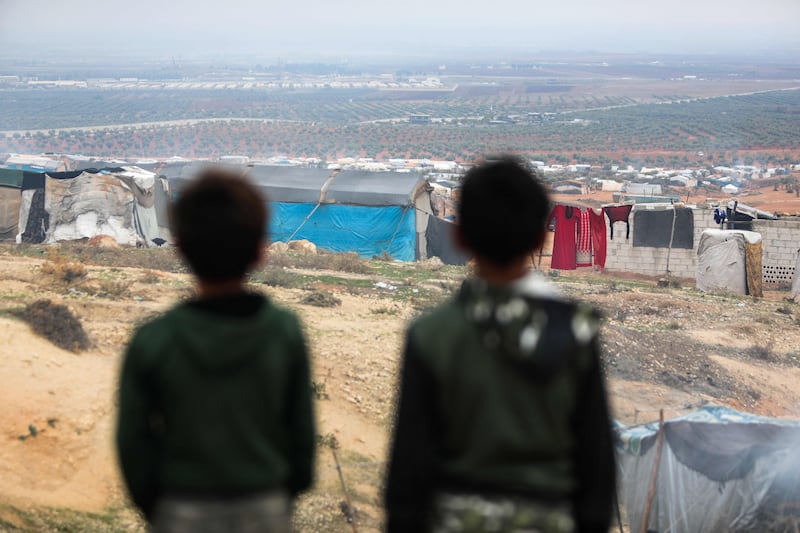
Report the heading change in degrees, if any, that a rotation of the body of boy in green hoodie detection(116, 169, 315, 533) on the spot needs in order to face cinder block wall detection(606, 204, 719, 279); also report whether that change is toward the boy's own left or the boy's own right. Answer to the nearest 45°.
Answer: approximately 45° to the boy's own right

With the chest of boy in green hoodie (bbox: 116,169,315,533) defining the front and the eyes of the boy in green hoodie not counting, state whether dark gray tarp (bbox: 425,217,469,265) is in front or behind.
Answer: in front

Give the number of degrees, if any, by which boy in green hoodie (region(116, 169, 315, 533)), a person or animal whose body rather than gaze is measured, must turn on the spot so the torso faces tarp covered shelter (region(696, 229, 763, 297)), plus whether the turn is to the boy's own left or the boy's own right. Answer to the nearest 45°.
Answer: approximately 45° to the boy's own right

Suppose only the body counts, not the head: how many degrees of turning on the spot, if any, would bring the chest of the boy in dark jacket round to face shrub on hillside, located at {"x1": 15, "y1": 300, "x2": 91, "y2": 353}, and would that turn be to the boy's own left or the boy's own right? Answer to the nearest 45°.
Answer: approximately 45° to the boy's own left

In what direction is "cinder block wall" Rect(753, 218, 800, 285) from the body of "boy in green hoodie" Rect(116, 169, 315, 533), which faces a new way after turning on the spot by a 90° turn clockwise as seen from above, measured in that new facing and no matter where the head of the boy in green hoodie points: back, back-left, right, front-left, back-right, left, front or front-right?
front-left

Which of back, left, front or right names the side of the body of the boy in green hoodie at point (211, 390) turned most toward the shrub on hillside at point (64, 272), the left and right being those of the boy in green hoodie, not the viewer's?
front

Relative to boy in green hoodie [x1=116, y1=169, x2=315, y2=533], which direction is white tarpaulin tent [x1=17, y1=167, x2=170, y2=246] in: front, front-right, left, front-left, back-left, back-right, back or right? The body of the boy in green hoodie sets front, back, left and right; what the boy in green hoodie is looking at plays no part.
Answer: front

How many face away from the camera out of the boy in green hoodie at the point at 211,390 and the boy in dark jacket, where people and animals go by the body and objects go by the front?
2

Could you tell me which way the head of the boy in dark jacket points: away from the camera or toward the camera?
away from the camera

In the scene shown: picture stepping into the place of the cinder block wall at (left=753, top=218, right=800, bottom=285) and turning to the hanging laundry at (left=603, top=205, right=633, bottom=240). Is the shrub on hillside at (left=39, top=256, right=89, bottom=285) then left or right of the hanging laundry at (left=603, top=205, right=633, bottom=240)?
left

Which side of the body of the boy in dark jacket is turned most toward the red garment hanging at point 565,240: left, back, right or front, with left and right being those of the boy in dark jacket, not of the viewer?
front

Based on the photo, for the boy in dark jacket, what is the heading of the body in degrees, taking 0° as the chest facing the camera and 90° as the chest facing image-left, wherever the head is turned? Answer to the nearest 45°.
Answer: approximately 180°

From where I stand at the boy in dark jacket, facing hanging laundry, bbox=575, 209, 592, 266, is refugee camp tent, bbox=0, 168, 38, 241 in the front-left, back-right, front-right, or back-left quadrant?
front-left

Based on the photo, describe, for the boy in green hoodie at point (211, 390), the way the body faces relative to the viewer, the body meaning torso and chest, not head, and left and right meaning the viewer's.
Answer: facing away from the viewer

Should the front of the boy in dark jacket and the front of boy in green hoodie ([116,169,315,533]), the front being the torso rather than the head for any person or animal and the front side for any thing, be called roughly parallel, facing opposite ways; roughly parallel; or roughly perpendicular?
roughly parallel

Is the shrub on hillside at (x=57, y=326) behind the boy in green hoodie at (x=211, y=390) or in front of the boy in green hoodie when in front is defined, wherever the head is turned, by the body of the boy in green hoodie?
in front
